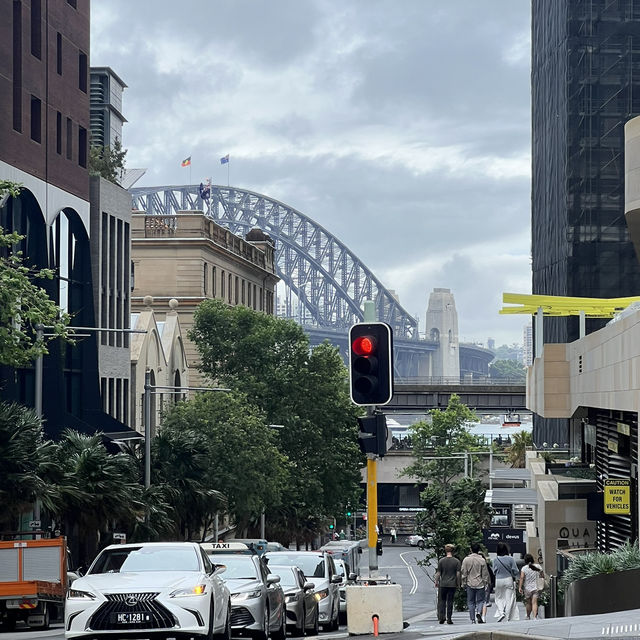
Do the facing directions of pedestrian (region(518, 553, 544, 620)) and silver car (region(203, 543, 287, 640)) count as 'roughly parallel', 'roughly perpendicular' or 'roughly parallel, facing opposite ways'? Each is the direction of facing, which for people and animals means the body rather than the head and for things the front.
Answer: roughly parallel, facing opposite ways

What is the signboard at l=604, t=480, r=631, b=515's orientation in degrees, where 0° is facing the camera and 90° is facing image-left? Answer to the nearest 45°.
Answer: approximately 0°

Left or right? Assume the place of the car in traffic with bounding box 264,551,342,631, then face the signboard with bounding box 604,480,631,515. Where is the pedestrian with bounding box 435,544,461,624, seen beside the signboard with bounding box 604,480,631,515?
right

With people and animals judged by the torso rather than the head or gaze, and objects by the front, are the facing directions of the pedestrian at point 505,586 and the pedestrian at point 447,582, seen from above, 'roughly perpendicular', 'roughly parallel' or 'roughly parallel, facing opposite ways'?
roughly parallel

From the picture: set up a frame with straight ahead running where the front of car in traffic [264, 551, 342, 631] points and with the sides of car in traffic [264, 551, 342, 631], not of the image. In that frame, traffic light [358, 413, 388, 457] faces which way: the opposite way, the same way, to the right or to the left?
to the right

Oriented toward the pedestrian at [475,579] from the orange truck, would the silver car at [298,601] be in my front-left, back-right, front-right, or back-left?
front-right

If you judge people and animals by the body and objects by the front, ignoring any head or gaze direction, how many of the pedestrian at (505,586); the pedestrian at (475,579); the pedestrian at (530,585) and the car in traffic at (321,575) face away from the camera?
3

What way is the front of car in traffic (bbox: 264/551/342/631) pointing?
toward the camera

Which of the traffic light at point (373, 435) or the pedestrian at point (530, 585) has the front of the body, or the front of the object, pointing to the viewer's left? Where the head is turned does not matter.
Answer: the traffic light

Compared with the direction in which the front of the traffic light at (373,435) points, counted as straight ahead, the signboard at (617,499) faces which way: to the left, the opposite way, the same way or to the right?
to the left

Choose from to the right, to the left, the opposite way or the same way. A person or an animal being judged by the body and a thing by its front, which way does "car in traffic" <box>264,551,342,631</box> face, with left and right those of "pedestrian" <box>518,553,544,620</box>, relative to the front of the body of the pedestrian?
the opposite way

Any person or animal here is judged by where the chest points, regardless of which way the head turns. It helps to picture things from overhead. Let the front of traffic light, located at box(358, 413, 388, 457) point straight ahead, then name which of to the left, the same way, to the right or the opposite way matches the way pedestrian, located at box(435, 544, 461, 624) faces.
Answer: to the right

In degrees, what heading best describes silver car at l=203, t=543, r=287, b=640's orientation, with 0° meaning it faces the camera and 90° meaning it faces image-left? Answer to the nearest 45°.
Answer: approximately 0°

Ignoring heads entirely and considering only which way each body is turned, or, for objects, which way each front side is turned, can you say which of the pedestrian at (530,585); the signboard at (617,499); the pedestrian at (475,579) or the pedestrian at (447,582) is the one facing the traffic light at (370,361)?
the signboard

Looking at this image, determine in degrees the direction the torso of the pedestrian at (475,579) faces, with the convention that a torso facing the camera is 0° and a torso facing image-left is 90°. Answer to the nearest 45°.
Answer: approximately 180°
